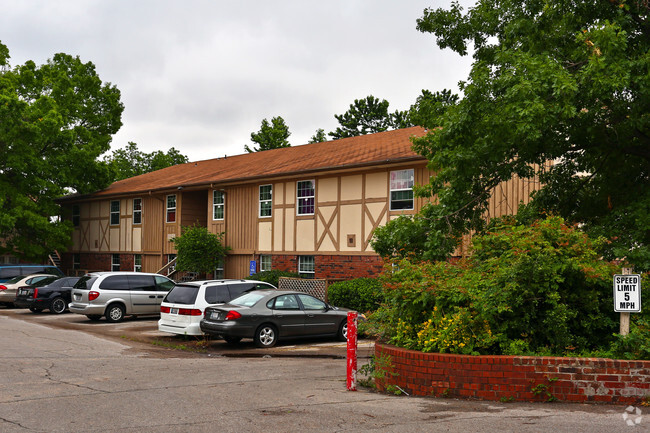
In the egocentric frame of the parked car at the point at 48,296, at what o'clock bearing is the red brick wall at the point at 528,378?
The red brick wall is roughly at 4 o'clock from the parked car.

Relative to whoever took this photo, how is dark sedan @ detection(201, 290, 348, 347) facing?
facing away from the viewer and to the right of the viewer

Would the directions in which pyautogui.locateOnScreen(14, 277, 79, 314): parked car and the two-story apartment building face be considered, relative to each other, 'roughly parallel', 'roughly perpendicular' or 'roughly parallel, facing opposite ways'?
roughly parallel, facing opposite ways

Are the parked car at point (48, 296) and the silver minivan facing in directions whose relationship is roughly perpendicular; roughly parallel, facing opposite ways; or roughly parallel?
roughly parallel

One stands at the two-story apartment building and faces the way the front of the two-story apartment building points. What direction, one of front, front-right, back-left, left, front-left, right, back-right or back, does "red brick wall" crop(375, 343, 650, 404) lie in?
front-left

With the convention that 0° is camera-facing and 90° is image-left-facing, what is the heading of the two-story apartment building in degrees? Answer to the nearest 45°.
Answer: approximately 45°

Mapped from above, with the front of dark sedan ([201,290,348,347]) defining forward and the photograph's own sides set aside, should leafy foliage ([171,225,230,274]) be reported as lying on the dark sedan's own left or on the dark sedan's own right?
on the dark sedan's own left

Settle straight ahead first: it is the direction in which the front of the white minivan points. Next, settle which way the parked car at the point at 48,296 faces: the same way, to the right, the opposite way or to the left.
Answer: the same way

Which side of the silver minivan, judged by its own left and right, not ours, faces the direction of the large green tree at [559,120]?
right

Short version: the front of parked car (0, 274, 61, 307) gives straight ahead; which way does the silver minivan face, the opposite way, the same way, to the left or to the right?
the same way

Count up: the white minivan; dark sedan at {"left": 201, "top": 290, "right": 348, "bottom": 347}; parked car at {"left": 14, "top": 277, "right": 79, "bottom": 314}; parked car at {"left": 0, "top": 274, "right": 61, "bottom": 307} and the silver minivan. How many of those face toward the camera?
0

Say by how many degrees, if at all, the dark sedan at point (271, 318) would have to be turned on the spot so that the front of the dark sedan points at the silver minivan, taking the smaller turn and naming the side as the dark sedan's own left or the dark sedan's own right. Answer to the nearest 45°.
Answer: approximately 90° to the dark sedan's own left
